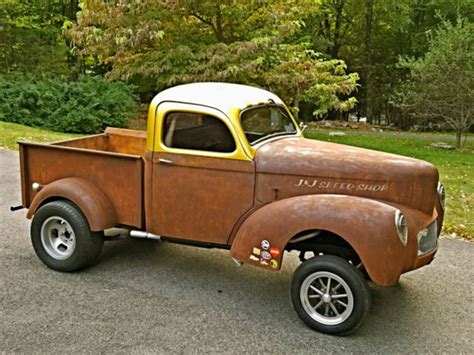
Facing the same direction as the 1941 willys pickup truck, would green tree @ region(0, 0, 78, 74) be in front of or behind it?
behind

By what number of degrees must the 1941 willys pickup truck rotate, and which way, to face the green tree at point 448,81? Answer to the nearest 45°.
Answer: approximately 90° to its left

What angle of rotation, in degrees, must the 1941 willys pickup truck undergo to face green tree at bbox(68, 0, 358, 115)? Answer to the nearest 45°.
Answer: approximately 135° to its left

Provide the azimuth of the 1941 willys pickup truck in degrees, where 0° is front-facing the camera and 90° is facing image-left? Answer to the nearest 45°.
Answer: approximately 315°

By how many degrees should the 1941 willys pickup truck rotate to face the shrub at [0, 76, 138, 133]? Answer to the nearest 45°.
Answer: approximately 180°
